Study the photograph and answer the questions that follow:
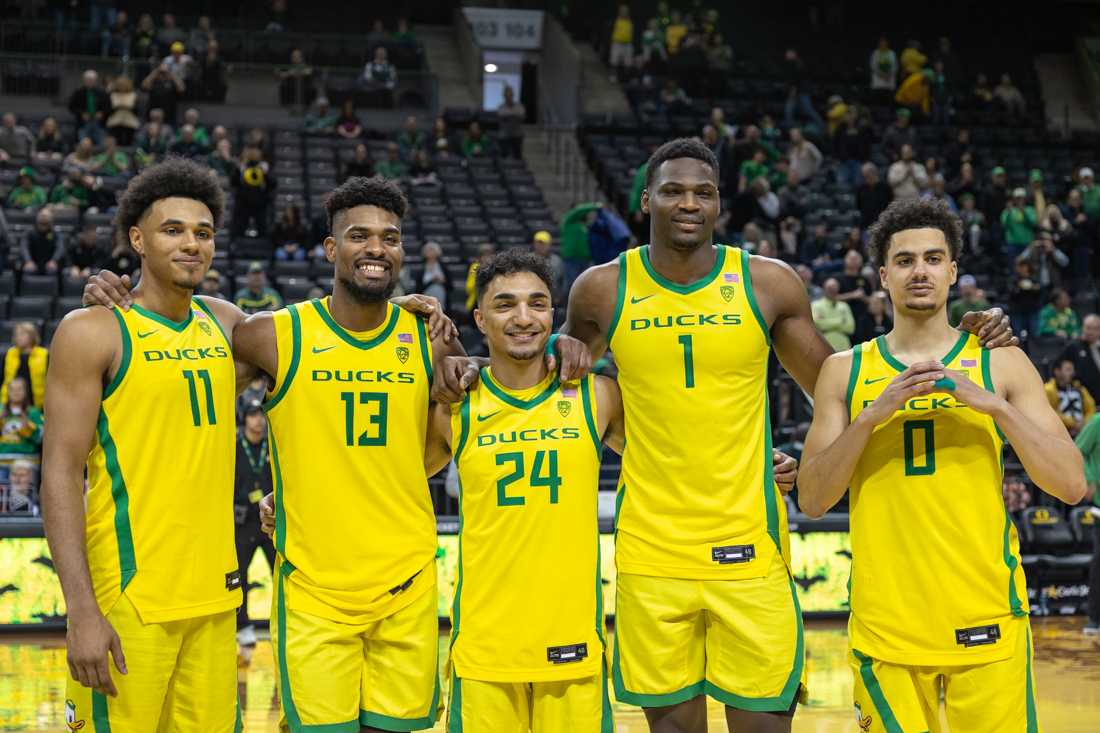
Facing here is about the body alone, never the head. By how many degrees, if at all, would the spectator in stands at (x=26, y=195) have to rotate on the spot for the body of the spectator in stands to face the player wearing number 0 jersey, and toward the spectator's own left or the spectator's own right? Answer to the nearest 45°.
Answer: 0° — they already face them

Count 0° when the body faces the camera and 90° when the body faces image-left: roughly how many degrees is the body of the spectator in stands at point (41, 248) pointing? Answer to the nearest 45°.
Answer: approximately 0°

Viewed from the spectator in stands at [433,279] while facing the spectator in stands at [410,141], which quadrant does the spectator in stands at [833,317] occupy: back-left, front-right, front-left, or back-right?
back-right

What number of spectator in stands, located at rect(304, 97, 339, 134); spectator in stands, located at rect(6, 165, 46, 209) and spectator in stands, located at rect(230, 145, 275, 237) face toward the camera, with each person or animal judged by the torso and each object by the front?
3

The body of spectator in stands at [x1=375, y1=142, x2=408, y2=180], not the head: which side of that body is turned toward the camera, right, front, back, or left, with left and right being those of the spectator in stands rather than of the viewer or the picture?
front

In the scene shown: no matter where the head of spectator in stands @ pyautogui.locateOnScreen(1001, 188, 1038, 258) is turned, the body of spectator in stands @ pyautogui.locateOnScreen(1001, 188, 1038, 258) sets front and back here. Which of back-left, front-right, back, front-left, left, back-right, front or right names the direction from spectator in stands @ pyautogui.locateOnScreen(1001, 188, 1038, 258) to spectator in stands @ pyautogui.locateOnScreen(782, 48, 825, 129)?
back-right

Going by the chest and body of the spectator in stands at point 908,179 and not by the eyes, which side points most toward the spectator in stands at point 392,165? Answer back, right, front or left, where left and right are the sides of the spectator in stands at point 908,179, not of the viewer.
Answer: right

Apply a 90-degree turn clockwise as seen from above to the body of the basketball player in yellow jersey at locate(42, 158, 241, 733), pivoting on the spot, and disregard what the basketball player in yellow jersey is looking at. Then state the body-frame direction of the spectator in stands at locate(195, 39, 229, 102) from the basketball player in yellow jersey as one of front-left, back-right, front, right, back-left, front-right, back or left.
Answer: back-right

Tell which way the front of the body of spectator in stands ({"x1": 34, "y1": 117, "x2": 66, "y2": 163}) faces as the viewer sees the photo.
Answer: toward the camera

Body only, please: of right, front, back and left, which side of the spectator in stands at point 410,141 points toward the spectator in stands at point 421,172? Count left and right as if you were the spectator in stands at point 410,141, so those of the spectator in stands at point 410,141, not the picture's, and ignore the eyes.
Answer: front

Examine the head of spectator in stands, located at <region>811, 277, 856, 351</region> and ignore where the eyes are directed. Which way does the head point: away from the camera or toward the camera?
toward the camera

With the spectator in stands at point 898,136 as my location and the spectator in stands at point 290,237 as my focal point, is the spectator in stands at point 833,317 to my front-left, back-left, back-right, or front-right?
front-left

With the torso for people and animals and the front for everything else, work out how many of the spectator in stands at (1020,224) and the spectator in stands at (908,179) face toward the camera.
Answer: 2

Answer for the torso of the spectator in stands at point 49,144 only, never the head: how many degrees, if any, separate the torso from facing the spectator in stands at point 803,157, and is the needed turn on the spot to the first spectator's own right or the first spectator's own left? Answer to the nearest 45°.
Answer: approximately 90° to the first spectator's own left

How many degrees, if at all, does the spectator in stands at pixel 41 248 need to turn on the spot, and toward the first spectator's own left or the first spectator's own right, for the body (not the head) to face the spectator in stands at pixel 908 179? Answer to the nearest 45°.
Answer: approximately 90° to the first spectator's own left

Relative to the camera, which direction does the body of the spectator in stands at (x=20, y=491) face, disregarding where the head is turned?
toward the camera

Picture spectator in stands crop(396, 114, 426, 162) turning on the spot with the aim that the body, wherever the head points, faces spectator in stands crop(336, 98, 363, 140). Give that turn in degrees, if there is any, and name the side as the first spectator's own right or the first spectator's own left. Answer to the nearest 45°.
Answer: approximately 90° to the first spectator's own right

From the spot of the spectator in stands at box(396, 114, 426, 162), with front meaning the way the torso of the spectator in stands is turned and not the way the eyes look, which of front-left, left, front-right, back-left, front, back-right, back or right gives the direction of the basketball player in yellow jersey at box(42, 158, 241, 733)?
front

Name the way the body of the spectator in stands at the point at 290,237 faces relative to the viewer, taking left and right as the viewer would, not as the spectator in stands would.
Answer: facing the viewer
